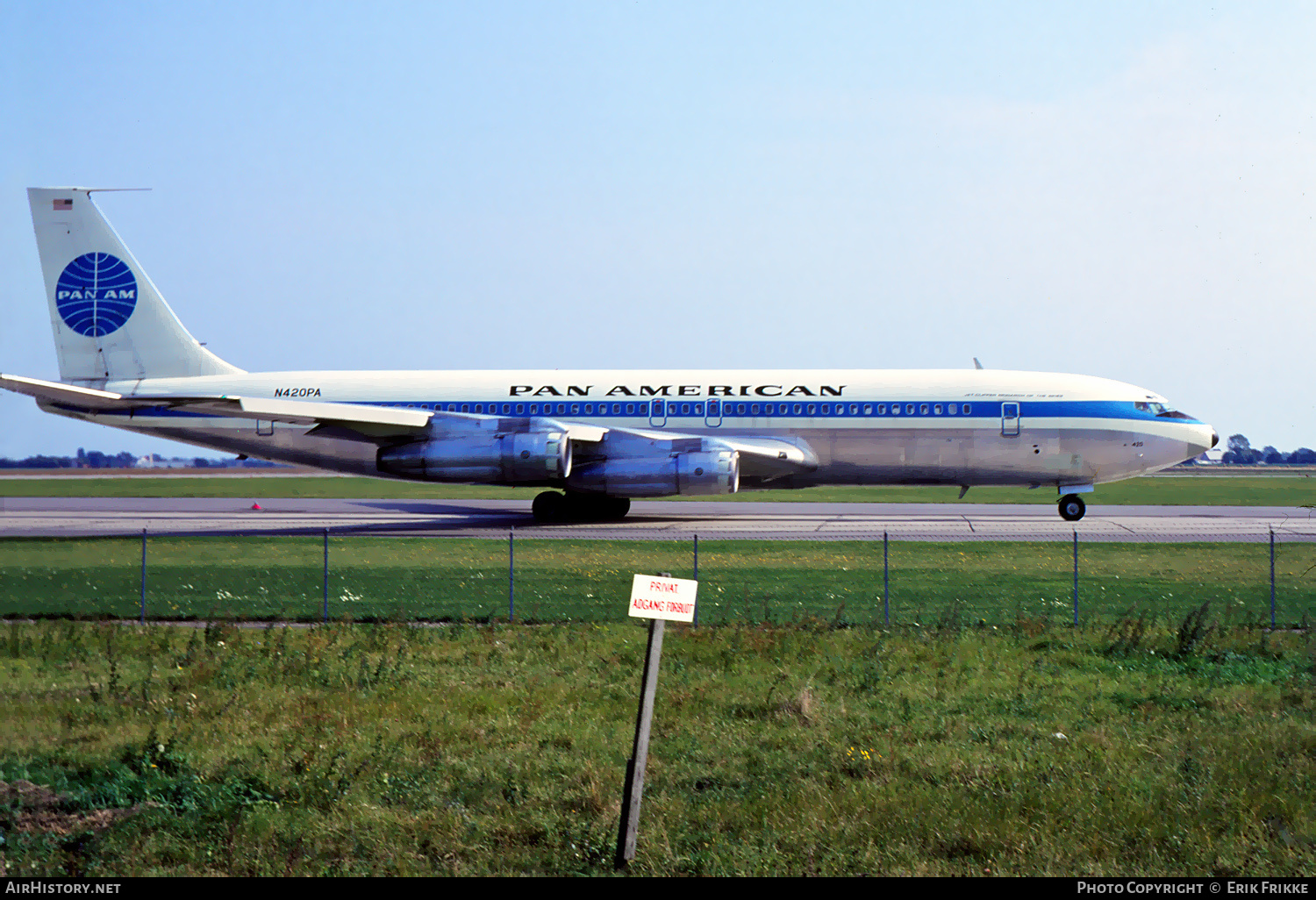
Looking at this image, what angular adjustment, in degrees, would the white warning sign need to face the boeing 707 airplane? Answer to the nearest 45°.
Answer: approximately 180°

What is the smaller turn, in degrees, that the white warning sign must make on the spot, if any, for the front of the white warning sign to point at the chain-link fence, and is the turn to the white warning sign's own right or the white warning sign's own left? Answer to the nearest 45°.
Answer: approximately 180°

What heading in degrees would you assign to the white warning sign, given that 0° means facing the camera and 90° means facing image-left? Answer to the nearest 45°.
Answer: approximately 0°
